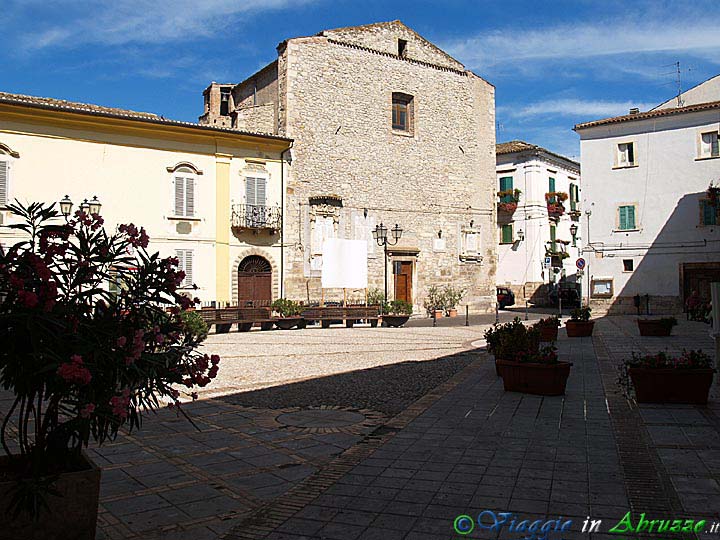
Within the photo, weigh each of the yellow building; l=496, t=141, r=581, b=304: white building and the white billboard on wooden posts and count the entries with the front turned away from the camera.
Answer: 0

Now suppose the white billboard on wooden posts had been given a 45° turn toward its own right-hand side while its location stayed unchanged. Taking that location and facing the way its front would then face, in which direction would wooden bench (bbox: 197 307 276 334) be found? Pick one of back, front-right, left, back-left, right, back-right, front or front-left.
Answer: front

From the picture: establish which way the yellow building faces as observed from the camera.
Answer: facing the viewer and to the right of the viewer

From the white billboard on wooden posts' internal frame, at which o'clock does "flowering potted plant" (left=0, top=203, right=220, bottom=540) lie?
The flowering potted plant is roughly at 12 o'clock from the white billboard on wooden posts.

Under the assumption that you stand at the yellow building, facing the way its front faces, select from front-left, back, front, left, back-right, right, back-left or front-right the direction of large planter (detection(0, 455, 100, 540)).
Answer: front-right

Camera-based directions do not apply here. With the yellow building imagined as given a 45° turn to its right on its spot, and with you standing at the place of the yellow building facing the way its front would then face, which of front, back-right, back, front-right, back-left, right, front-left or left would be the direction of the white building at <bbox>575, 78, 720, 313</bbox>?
left

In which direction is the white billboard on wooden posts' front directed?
toward the camera

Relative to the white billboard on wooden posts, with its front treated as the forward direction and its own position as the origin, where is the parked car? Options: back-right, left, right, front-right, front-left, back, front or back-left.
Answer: back-left

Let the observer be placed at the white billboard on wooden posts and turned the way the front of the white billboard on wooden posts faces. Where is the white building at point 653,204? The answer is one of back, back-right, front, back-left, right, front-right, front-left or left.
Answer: left

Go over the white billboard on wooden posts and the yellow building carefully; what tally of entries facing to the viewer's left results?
0

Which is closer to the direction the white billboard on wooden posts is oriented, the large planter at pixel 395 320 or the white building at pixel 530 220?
the large planter

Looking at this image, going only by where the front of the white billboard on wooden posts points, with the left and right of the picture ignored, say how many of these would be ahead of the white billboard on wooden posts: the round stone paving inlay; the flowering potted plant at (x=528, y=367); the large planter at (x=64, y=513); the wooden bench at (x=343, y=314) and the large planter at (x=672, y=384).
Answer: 5

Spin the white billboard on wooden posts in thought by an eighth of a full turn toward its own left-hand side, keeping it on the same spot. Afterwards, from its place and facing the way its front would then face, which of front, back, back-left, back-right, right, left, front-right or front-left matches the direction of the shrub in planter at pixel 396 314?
front
